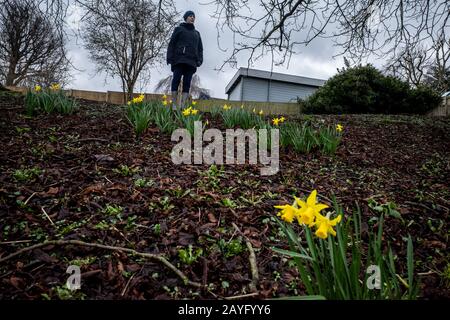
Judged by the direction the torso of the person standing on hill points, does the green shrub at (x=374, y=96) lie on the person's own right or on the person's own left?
on the person's own left

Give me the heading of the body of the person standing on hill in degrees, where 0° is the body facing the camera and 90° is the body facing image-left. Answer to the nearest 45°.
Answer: approximately 315°

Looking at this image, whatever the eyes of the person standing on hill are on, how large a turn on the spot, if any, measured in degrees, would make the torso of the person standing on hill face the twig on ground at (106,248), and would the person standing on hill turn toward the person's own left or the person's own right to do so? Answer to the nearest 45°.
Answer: approximately 45° to the person's own right

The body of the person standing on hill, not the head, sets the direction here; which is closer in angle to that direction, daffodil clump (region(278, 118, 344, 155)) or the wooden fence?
the daffodil clump

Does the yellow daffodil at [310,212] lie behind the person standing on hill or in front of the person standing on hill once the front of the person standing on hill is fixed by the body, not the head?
in front

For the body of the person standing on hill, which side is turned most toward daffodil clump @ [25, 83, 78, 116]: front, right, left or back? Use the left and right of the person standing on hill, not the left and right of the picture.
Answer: right

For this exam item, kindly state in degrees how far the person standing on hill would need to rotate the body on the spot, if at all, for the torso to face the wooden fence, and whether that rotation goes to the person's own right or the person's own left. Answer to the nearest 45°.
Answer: approximately 135° to the person's own left

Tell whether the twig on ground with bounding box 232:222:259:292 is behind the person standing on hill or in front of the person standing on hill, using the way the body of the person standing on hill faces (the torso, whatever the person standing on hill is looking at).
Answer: in front

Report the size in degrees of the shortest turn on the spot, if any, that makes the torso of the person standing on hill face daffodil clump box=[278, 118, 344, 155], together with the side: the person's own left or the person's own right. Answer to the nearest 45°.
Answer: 0° — they already face it

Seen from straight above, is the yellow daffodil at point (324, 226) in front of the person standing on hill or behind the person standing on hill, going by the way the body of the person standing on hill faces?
in front
